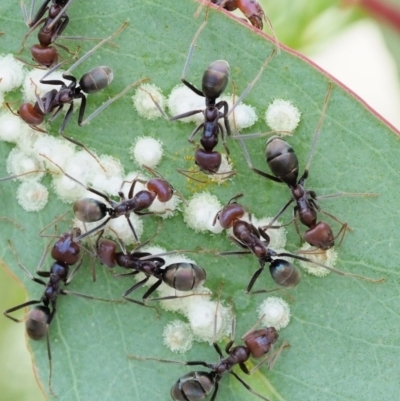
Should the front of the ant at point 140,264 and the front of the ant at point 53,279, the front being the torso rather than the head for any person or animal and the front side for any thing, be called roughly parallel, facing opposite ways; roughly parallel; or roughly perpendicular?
roughly perpendicular

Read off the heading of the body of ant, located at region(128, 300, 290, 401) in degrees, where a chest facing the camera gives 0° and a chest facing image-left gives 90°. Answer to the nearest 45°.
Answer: approximately 225°

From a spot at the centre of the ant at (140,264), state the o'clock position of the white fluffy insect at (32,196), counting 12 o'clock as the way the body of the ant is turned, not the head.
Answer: The white fluffy insect is roughly at 12 o'clock from the ant.

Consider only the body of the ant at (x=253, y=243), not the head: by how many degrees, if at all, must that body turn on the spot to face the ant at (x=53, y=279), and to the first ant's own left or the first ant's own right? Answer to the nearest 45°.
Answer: approximately 90° to the first ant's own left

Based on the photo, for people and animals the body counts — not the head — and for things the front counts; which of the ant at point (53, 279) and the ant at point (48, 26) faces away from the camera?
the ant at point (53, 279)

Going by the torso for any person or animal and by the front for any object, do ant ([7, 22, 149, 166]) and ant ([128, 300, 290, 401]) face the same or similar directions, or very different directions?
very different directions

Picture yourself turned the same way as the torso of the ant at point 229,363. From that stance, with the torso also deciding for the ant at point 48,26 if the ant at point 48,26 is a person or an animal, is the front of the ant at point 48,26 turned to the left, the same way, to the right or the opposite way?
to the right

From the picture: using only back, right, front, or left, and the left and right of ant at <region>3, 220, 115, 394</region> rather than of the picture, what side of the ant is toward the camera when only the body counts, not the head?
back

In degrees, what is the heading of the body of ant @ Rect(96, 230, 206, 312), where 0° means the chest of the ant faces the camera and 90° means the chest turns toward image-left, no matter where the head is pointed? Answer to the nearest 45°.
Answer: approximately 90°

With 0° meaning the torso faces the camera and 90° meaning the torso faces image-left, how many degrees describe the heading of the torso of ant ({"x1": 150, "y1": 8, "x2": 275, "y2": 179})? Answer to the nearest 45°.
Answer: approximately 0°

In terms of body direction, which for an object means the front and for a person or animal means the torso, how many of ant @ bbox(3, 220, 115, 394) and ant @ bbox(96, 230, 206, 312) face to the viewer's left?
1
